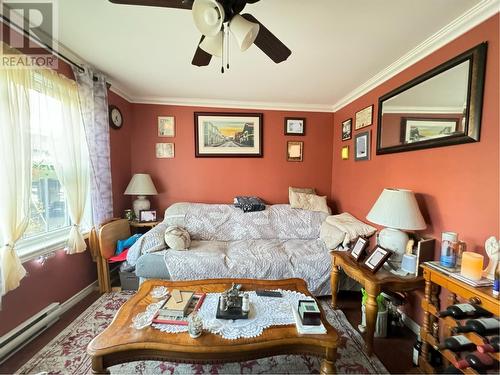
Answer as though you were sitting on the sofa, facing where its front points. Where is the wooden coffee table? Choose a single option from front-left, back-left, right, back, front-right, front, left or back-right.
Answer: front

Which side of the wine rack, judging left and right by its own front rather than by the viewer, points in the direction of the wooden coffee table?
front

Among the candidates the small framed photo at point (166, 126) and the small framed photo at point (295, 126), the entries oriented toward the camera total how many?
2

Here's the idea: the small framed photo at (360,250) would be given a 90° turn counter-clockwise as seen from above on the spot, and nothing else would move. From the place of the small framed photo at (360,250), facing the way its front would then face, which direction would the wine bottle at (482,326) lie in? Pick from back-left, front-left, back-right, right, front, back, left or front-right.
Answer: front

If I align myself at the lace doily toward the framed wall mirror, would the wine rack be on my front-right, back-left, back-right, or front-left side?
front-right

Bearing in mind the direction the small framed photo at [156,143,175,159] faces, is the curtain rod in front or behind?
in front

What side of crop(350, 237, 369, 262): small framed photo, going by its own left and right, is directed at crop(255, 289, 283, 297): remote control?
front

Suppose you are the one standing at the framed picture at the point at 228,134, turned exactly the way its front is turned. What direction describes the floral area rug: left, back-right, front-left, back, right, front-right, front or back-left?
front

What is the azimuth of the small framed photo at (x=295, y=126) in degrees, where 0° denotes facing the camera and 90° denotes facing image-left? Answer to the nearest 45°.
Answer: approximately 0°

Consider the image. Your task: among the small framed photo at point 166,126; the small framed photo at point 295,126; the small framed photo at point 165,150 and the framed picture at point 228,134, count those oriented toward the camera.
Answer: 4

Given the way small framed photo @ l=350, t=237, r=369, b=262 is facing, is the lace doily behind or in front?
in front

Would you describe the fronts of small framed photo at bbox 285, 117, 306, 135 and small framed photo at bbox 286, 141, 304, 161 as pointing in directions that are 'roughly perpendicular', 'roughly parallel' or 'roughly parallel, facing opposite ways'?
roughly parallel

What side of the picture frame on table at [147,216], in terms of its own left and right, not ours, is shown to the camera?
front

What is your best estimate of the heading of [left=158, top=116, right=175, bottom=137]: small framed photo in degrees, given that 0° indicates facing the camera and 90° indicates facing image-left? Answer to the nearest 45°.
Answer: approximately 0°
